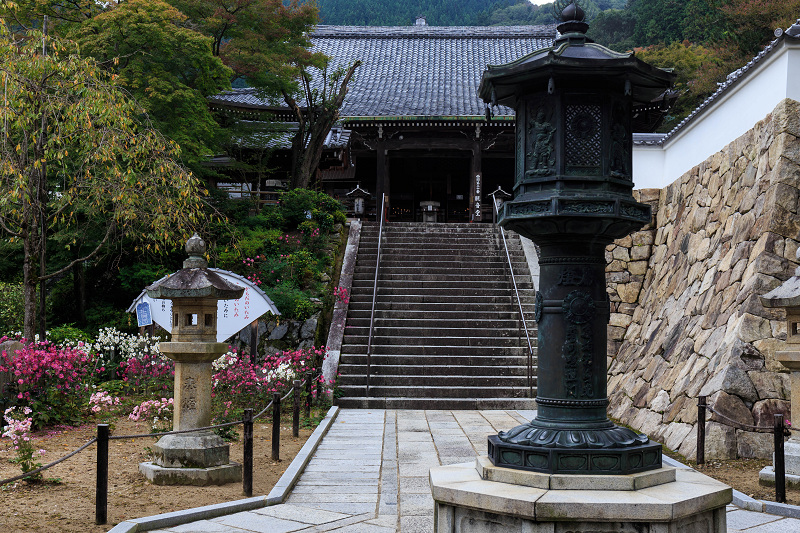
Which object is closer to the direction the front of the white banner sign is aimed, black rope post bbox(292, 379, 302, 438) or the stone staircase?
the black rope post

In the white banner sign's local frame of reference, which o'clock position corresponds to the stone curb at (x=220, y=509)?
The stone curb is roughly at 12 o'clock from the white banner sign.

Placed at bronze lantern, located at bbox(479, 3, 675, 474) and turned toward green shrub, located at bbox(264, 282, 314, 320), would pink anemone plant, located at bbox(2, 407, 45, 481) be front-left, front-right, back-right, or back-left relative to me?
front-left

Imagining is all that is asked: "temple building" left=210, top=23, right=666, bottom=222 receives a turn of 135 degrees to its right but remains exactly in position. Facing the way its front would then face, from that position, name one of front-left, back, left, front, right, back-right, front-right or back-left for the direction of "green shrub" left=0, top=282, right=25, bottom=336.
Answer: left

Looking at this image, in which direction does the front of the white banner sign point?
toward the camera

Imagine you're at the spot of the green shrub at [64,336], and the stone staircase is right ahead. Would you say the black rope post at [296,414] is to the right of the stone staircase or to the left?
right

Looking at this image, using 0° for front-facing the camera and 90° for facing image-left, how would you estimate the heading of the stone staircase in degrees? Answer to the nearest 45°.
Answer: approximately 0°

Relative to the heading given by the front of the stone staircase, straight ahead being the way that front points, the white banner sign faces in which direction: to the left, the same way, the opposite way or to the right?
the same way

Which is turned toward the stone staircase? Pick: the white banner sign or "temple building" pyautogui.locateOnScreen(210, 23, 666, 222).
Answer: the temple building

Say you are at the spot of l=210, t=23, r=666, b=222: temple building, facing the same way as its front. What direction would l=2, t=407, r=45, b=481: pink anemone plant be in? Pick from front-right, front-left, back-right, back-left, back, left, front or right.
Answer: front

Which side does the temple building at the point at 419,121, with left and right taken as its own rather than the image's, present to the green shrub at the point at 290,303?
front

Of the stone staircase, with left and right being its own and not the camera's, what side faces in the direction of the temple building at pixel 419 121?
back

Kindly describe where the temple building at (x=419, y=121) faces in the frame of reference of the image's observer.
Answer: facing the viewer

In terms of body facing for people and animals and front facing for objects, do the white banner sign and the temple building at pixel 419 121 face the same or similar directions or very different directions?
same or similar directions

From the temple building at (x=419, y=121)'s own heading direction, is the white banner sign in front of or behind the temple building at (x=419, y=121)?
in front
